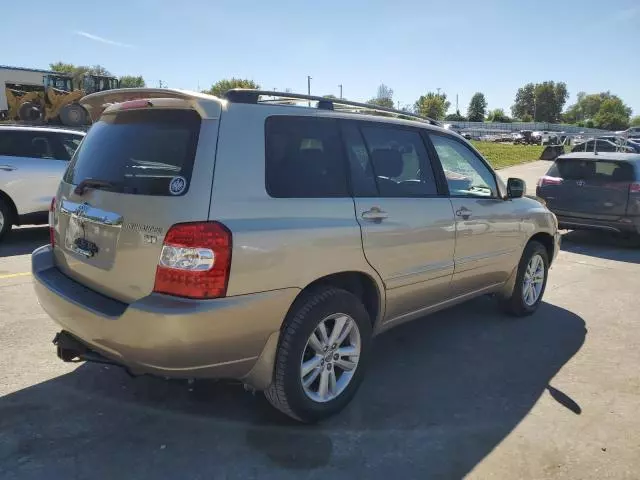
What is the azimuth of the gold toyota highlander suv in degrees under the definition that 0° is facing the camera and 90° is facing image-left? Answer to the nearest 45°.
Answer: approximately 225°

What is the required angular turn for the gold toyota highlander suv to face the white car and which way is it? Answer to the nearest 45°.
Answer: approximately 90° to its left

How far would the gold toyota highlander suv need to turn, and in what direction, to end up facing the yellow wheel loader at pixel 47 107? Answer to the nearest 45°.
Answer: approximately 90° to its left
